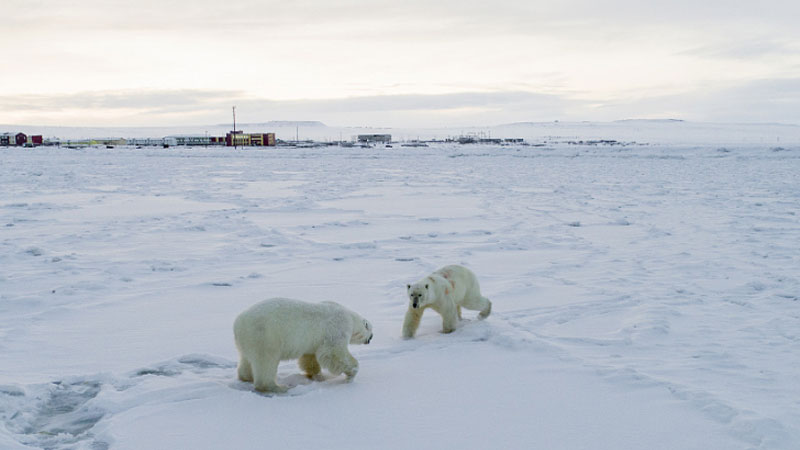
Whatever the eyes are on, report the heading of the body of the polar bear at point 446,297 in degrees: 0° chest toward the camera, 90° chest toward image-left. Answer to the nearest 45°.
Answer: approximately 45°

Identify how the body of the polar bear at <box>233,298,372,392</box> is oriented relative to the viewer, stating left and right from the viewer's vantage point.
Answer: facing to the right of the viewer
